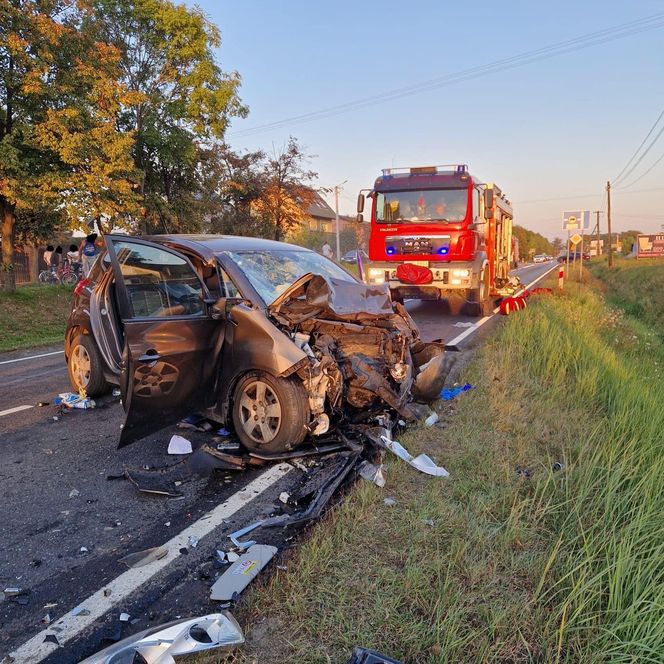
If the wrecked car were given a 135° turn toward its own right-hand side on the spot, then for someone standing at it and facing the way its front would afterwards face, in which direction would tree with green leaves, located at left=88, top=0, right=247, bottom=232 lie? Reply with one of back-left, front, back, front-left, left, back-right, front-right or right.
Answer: right

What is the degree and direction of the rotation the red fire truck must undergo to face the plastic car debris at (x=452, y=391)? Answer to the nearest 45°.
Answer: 0° — it already faces it

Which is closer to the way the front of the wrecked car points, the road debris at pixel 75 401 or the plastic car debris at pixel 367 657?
the plastic car debris

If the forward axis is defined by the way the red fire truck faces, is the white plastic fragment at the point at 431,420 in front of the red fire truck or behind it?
in front

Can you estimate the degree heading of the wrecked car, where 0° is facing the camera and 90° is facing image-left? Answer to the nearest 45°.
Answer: approximately 315°

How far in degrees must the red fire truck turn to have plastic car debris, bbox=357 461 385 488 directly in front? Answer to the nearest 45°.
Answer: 0° — it already faces it

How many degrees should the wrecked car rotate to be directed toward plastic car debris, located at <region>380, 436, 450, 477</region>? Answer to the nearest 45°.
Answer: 0° — it already faces it

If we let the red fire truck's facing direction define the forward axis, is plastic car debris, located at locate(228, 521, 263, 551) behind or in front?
in front

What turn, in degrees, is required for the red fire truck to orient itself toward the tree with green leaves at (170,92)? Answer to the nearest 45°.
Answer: approximately 135° to its right

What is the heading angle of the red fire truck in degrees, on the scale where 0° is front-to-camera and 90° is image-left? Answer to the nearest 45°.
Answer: approximately 0°
